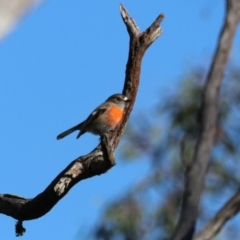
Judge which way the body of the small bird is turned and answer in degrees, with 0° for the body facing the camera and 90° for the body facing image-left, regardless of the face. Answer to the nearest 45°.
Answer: approximately 270°
